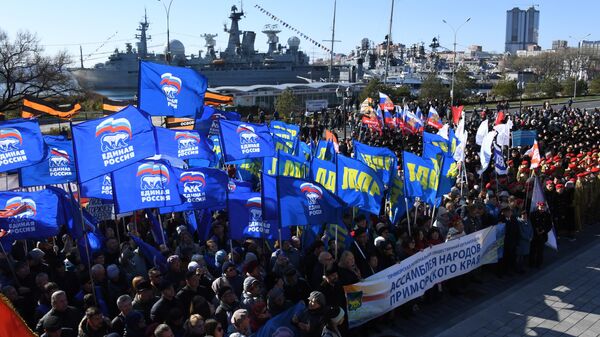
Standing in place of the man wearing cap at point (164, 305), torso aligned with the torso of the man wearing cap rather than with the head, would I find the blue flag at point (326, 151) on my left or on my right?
on my left

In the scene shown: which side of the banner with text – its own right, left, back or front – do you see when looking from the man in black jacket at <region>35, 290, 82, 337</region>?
right

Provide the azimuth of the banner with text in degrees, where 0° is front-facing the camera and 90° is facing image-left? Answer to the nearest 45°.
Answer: approximately 315°

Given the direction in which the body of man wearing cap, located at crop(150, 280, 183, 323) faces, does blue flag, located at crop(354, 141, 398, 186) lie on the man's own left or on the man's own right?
on the man's own left

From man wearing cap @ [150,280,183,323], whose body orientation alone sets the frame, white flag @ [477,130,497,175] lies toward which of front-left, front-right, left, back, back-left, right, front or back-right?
left

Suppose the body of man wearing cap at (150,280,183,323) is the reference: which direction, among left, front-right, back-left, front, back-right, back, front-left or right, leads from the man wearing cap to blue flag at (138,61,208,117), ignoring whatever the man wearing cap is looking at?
back-left

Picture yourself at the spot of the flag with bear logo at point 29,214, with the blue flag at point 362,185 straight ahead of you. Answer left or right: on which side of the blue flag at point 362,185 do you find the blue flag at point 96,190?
left

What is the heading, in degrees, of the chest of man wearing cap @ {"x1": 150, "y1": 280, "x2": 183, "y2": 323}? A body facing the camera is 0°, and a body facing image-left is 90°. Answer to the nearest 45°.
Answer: approximately 315°

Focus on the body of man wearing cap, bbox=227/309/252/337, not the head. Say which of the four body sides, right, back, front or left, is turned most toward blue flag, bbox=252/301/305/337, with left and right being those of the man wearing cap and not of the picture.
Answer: left

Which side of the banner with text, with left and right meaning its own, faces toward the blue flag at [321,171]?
back

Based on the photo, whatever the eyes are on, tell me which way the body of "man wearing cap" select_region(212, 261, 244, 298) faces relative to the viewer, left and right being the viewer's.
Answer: facing the viewer and to the right of the viewer

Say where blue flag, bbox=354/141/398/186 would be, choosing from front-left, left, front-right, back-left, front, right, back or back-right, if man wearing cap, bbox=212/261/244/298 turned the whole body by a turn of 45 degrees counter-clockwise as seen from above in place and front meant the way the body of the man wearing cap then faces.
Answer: front-left

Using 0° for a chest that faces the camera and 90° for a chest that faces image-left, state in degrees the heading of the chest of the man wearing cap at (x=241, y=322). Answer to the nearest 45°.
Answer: approximately 315°
